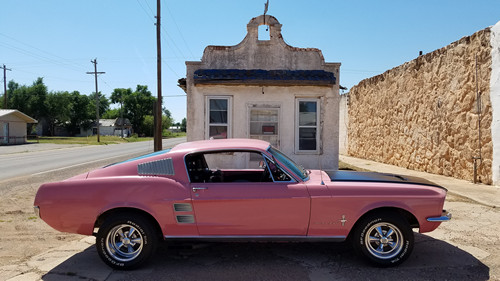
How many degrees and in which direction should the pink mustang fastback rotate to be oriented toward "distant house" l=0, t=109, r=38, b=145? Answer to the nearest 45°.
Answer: approximately 135° to its left

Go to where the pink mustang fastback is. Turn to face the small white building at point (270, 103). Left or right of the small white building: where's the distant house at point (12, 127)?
left

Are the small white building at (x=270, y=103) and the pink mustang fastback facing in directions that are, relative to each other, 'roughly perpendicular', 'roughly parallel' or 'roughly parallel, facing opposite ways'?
roughly perpendicular

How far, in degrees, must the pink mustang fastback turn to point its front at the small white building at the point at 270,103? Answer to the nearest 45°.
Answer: approximately 90° to its left

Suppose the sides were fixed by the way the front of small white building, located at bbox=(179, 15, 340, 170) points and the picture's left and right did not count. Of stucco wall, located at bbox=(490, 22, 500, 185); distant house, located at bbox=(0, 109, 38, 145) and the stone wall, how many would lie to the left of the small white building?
2

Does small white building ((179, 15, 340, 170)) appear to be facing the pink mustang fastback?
yes

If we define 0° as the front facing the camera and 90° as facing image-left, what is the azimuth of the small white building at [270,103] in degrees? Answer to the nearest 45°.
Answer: approximately 0°

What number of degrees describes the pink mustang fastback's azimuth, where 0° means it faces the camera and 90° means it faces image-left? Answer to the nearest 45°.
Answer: approximately 270°

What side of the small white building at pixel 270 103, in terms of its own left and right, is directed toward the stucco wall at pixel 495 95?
left

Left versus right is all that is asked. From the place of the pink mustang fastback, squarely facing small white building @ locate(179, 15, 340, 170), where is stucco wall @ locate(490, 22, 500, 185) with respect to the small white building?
right

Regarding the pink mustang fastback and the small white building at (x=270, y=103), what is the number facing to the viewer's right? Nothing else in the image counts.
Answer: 1

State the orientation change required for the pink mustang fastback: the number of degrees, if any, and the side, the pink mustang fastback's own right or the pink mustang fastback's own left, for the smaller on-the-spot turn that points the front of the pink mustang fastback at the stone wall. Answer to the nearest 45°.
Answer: approximately 45° to the pink mustang fastback's own left
